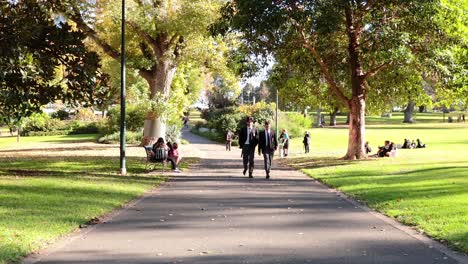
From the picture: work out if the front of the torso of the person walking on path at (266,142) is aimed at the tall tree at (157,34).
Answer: no

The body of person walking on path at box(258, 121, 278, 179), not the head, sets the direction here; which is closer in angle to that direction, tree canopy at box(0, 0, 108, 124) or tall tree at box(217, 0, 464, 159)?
the tree canopy

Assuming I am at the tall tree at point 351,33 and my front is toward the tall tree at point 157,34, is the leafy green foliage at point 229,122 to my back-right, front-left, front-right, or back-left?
front-right

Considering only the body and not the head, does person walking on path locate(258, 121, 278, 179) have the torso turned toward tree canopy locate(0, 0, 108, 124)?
no

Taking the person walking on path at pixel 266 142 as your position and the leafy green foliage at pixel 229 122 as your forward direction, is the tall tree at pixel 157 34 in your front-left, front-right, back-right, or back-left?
front-left

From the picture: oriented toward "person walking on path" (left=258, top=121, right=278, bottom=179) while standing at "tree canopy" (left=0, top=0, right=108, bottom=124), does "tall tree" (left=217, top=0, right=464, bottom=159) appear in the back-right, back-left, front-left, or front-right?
front-left

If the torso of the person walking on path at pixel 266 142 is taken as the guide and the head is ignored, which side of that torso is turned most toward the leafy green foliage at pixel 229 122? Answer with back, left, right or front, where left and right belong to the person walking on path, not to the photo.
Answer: back

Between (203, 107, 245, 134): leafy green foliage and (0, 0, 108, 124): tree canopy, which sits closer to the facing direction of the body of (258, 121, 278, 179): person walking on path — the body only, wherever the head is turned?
the tree canopy

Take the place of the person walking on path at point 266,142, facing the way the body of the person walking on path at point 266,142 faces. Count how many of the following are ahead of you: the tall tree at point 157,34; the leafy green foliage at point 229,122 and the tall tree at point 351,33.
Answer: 0

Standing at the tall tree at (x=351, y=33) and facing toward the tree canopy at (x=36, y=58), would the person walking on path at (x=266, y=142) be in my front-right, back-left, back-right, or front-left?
front-left

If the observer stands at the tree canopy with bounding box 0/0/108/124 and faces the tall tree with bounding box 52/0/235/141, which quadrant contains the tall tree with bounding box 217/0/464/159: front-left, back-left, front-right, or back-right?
front-right

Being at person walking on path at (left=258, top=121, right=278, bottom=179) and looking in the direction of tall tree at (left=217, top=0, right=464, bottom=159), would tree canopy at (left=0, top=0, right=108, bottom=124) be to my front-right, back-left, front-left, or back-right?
back-left

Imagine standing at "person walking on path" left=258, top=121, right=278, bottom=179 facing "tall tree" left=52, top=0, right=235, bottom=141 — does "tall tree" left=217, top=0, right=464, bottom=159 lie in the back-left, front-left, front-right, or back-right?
front-right

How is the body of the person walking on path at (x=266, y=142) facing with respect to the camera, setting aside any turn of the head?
toward the camera

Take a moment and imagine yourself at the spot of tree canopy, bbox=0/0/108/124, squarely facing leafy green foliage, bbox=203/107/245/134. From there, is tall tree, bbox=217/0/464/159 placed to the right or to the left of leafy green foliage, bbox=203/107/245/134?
right

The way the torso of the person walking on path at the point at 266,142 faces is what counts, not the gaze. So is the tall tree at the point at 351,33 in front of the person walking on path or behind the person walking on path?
behind
